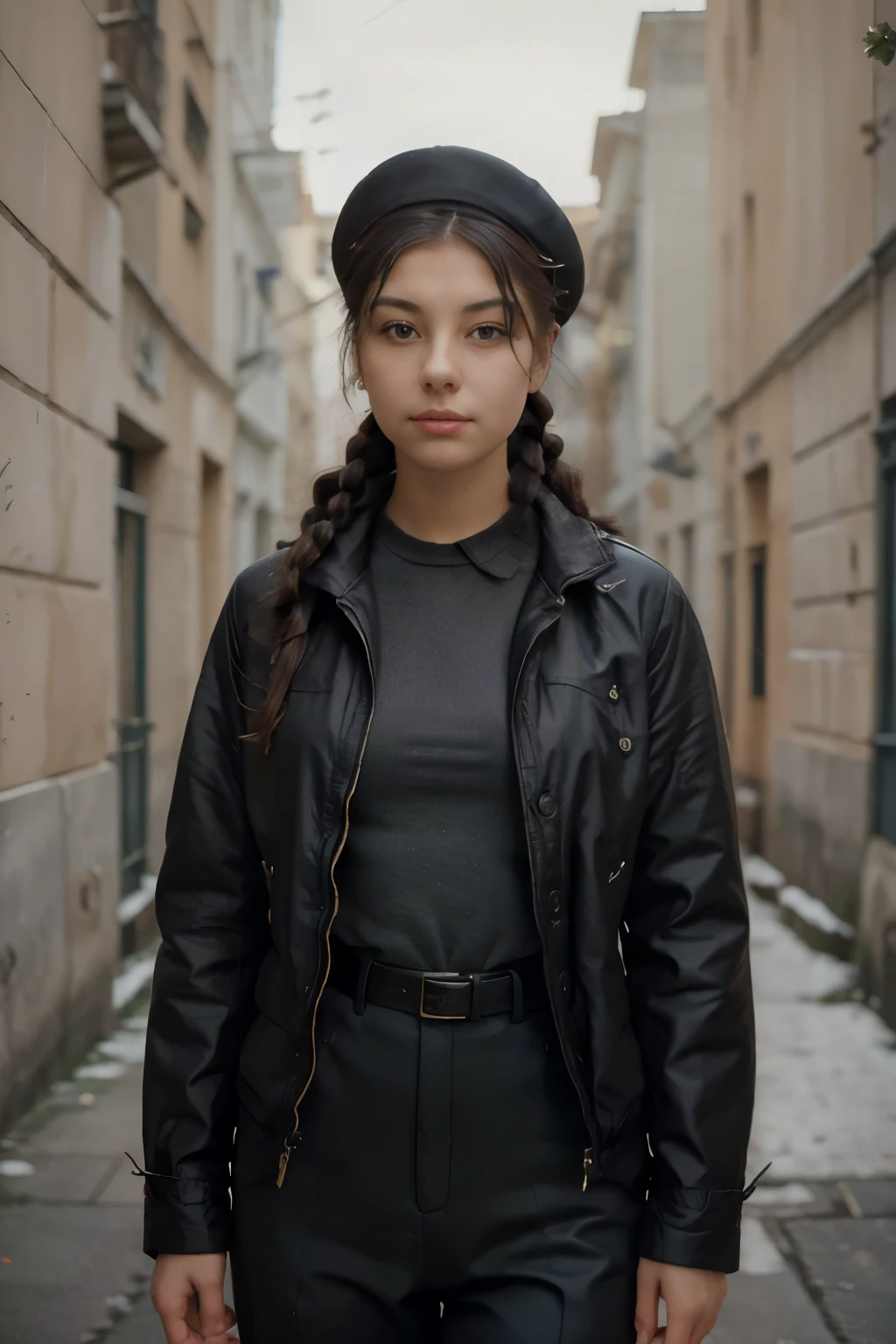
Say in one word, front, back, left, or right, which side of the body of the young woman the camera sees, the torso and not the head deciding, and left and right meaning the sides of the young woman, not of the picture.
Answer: front

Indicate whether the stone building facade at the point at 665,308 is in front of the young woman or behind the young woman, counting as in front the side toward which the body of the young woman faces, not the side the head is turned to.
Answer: behind
